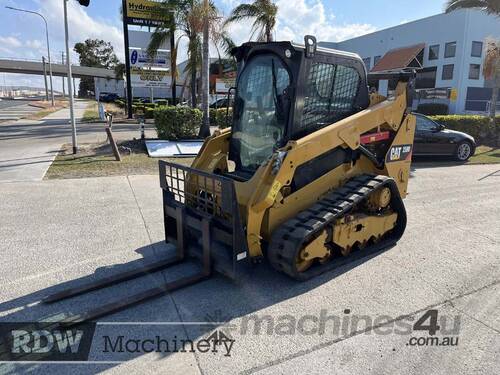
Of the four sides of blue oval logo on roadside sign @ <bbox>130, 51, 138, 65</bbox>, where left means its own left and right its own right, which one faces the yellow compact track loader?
front

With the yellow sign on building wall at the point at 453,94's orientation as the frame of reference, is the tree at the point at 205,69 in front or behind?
in front

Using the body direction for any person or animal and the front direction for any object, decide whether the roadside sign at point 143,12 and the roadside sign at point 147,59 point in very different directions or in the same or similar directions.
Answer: same or similar directions

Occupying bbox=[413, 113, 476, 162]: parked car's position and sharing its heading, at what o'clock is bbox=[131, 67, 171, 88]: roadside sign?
The roadside sign is roughly at 7 o'clock from the parked car.

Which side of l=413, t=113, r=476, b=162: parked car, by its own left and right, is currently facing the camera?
right

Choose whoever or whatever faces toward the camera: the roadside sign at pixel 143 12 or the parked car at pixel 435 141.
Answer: the roadside sign

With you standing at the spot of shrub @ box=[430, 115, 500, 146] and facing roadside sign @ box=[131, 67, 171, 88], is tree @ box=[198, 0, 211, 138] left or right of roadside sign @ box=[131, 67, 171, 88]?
left

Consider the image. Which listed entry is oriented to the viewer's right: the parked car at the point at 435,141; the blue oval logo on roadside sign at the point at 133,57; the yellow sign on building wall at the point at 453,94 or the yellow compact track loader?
the parked car

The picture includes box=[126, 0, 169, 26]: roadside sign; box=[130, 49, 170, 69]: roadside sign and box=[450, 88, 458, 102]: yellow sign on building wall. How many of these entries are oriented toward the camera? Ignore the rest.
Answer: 3

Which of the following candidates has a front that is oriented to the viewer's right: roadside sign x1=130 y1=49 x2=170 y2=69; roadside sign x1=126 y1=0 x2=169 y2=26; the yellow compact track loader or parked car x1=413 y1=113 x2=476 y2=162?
the parked car

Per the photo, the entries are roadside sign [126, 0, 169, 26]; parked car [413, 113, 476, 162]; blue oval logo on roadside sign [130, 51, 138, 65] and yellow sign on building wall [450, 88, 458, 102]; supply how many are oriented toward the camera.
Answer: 3

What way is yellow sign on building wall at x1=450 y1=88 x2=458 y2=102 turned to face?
toward the camera

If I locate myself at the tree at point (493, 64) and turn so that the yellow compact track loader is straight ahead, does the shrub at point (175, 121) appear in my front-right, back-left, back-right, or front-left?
front-right

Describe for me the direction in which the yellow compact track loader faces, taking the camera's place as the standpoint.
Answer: facing the viewer and to the left of the viewer

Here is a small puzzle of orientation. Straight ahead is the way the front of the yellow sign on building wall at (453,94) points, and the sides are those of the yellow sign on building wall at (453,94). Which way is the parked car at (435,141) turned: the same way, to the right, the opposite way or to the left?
to the left

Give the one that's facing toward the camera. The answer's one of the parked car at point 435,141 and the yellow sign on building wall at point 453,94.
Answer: the yellow sign on building wall

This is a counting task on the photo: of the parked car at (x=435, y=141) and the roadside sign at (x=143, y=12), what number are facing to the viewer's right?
1

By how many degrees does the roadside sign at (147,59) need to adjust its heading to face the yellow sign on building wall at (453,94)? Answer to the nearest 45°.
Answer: approximately 90° to its left
